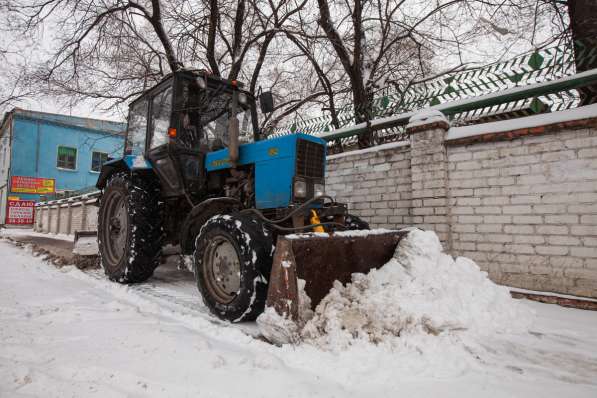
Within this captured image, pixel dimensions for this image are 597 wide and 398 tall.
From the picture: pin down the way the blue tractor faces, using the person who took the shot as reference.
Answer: facing the viewer and to the right of the viewer

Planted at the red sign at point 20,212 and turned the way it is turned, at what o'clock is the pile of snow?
The pile of snow is roughly at 12 o'clock from the red sign.

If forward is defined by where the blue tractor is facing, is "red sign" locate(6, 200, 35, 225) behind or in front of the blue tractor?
behind

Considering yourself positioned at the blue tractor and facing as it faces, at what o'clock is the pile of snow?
The pile of snow is roughly at 12 o'clock from the blue tractor.

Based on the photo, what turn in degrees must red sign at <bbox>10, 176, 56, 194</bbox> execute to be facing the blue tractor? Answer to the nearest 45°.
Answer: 0° — it already faces it

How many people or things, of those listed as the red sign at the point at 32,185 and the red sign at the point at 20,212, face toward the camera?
2

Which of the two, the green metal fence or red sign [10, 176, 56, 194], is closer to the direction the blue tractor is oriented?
the green metal fence

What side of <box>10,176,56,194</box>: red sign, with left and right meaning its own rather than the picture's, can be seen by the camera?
front
